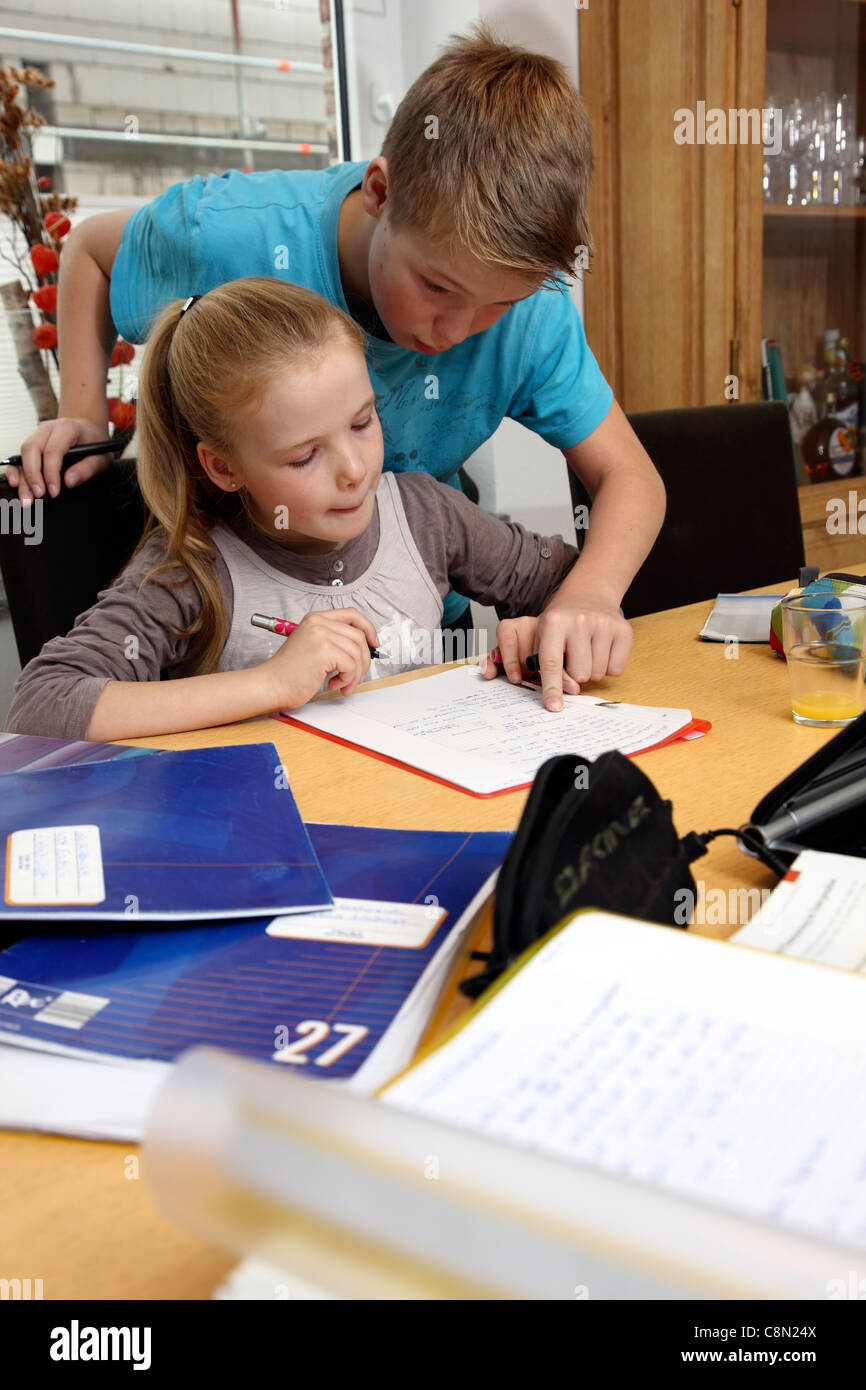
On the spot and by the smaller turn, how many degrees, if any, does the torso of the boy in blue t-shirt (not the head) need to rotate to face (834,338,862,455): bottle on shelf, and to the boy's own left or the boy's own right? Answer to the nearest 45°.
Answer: approximately 135° to the boy's own left

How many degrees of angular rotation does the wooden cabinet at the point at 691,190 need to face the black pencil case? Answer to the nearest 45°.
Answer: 0° — it already faces it

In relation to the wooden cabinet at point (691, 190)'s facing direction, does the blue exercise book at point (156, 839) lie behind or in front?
in front

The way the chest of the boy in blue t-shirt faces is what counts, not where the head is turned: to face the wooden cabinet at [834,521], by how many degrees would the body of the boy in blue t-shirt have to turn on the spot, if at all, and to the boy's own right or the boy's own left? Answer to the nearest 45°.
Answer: approximately 135° to the boy's own left

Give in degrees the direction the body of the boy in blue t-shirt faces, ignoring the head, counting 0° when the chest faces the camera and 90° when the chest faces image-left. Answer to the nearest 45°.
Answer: approximately 0°

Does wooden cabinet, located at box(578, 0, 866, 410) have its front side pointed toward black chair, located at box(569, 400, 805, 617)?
yes

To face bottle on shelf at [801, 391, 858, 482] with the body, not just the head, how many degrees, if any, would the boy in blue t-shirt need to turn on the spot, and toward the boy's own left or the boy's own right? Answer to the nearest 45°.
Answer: approximately 135° to the boy's own left

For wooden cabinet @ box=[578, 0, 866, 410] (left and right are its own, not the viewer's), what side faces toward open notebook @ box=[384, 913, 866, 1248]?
front

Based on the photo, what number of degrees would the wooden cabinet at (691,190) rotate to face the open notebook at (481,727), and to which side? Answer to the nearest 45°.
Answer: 0° — it already faces it

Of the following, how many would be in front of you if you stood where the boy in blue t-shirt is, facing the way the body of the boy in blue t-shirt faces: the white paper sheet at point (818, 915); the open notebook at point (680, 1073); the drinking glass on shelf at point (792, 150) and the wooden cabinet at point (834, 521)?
2

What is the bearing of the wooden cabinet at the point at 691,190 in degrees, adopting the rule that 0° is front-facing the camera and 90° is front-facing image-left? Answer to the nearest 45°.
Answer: approximately 0°

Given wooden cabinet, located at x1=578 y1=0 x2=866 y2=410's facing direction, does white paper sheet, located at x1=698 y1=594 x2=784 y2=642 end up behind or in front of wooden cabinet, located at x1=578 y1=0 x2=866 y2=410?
in front
